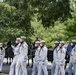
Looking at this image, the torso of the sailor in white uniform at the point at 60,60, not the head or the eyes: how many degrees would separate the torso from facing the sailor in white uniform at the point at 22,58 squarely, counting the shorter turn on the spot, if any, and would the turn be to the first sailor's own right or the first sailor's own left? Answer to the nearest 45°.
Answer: approximately 45° to the first sailor's own right

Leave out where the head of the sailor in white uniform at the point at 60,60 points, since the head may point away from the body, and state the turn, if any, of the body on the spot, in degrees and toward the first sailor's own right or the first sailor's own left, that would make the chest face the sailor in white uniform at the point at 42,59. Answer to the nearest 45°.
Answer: approximately 45° to the first sailor's own right

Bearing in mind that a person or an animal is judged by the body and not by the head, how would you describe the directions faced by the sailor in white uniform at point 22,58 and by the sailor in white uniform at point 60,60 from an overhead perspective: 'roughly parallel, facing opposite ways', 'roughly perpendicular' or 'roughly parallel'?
roughly parallel

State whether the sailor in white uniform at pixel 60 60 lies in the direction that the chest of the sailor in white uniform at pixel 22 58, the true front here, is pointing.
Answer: no

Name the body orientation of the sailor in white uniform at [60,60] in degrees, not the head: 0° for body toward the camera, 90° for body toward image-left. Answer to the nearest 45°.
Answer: approximately 45°

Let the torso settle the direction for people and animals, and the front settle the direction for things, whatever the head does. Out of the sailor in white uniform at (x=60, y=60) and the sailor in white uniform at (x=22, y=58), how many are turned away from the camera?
0

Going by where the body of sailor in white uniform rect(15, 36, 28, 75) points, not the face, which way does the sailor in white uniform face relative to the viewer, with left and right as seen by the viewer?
facing the viewer and to the left of the viewer

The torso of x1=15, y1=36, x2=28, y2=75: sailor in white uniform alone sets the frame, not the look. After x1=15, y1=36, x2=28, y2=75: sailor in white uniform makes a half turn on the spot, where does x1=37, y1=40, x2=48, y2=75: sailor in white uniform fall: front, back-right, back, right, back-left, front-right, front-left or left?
front-right
